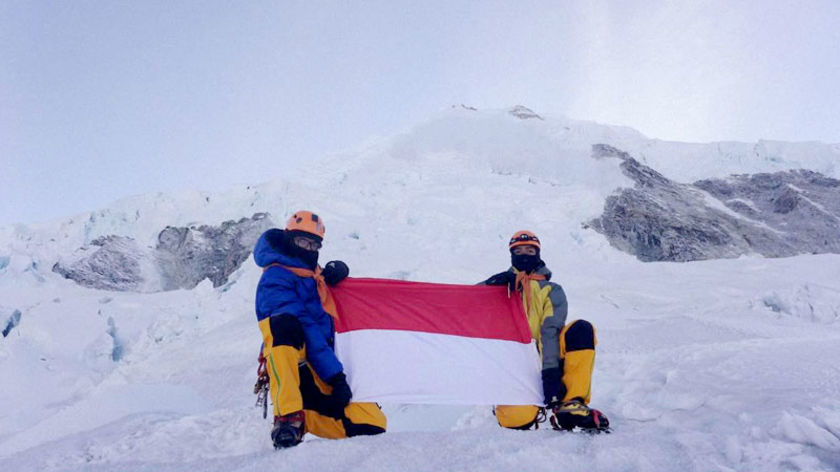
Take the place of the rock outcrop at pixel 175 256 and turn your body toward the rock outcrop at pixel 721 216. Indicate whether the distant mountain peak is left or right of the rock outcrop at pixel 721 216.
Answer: left

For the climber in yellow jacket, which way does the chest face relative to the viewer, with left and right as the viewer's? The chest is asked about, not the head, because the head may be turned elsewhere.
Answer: facing the viewer

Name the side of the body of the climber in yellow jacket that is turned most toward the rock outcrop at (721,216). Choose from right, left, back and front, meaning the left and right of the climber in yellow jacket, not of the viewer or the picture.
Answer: back

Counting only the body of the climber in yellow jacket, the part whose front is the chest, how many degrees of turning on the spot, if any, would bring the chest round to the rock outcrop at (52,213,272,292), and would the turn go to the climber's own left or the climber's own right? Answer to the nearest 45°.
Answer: approximately 135° to the climber's own right

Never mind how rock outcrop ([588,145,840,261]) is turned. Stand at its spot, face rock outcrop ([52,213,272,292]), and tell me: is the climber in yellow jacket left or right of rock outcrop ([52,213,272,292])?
left

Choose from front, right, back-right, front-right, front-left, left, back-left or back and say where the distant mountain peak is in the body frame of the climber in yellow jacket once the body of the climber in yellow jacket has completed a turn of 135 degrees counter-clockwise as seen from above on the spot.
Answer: front-left
